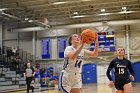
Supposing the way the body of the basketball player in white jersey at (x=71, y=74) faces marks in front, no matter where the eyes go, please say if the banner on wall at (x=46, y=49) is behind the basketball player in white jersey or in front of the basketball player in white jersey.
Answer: behind

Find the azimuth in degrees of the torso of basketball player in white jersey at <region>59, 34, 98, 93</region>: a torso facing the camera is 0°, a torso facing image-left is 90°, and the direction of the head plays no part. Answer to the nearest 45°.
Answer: approximately 315°

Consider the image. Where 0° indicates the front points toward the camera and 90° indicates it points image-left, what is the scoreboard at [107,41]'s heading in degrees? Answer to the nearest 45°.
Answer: approximately 0°

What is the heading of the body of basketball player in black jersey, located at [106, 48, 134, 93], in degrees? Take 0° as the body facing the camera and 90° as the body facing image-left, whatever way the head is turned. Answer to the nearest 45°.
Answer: approximately 0°

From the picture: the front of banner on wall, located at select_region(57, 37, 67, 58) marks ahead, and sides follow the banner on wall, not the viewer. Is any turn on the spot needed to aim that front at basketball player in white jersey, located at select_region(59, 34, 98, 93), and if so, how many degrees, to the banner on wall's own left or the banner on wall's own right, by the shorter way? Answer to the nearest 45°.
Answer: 0° — it already faces them

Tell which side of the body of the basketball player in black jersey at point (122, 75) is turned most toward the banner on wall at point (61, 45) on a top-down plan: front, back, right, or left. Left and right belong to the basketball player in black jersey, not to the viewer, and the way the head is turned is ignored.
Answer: back

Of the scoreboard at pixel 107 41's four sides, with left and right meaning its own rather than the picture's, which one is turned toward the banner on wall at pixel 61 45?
right

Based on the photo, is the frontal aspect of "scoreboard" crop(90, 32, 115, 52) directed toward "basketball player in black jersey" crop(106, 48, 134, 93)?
yes

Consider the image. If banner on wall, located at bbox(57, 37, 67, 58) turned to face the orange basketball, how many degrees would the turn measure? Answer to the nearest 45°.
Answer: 0° — it already faces it
